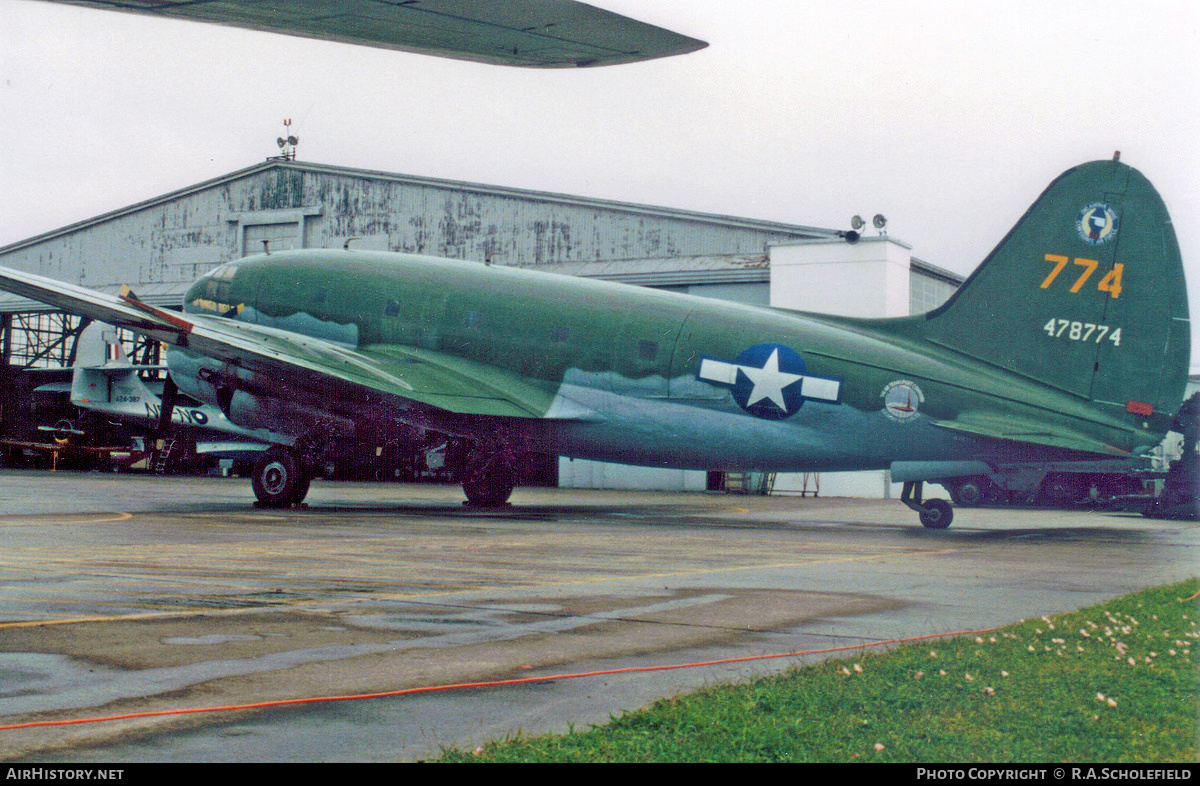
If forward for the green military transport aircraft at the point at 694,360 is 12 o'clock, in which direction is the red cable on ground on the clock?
The red cable on ground is roughly at 8 o'clock from the green military transport aircraft.

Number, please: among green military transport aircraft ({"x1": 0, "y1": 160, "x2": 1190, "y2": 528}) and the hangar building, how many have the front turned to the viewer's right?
0

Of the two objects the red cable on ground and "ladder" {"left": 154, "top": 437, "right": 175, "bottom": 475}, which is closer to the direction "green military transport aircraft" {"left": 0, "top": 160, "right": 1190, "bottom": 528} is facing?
the ladder

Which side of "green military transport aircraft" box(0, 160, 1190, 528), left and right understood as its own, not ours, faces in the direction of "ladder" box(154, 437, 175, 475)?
front

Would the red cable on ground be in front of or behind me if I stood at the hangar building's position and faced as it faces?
in front

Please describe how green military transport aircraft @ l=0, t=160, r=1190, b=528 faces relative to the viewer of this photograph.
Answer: facing away from the viewer and to the left of the viewer

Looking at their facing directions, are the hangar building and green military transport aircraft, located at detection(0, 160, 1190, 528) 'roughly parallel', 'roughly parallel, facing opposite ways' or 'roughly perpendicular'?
roughly perpendicular

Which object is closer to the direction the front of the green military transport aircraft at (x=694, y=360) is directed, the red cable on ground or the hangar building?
the hangar building
